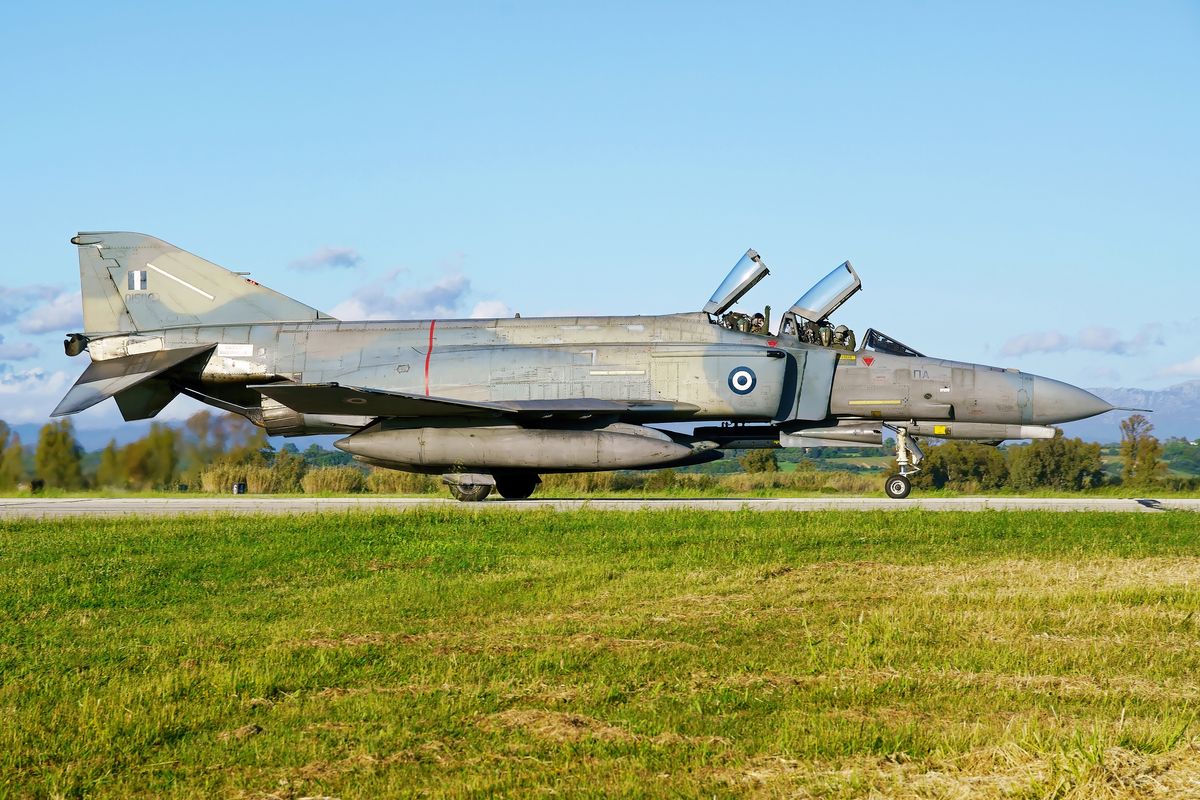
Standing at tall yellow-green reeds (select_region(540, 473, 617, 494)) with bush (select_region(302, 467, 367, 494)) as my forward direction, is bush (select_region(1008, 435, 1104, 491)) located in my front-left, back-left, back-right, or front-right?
back-right

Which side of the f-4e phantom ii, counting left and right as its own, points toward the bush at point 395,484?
left

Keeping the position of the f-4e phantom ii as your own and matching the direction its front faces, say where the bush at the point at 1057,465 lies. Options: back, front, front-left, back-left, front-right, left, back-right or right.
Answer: front-left

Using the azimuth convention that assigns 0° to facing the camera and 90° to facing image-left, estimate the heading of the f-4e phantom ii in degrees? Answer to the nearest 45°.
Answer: approximately 270°

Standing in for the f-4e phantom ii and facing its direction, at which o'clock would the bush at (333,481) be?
The bush is roughly at 8 o'clock from the f-4e phantom ii.

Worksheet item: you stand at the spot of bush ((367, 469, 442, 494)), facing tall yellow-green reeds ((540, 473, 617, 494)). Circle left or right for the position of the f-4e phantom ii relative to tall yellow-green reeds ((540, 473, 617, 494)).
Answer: right

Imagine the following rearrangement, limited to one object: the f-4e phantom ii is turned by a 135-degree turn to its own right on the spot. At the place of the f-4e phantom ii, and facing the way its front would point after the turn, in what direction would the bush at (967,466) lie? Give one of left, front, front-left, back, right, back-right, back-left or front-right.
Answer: back

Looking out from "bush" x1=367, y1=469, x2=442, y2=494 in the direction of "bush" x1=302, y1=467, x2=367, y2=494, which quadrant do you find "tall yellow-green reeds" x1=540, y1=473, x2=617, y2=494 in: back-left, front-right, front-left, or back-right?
back-left

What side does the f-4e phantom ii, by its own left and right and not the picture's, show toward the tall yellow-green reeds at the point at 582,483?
left

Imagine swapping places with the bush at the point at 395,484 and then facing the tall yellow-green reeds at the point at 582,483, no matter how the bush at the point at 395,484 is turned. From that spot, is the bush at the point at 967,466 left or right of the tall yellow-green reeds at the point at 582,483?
left

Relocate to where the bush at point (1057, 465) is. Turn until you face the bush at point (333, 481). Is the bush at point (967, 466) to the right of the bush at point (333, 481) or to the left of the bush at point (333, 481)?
right
